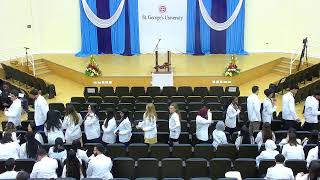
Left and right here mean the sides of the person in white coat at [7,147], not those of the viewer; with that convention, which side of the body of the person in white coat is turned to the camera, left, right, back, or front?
back

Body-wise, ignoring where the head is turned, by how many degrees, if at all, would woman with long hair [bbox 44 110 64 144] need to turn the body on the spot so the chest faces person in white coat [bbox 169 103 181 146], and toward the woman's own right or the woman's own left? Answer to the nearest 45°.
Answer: approximately 90° to the woman's own right

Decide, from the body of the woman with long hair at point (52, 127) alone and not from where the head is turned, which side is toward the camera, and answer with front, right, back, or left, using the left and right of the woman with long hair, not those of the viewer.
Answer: back

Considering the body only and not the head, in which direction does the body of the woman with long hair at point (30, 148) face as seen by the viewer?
away from the camera

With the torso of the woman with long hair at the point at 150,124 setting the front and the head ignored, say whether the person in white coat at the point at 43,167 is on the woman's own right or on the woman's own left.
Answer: on the woman's own left

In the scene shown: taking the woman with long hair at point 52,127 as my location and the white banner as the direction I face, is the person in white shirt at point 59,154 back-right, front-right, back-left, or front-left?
back-right

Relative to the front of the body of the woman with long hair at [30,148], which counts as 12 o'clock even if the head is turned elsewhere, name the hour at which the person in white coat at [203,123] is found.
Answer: The person in white coat is roughly at 3 o'clock from the woman with long hair.

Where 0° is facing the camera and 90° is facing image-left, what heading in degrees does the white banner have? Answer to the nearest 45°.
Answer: approximately 0°

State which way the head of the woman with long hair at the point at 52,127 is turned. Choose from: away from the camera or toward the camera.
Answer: away from the camera

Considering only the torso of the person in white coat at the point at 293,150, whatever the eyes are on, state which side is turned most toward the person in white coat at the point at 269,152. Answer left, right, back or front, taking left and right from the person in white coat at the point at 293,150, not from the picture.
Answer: left
